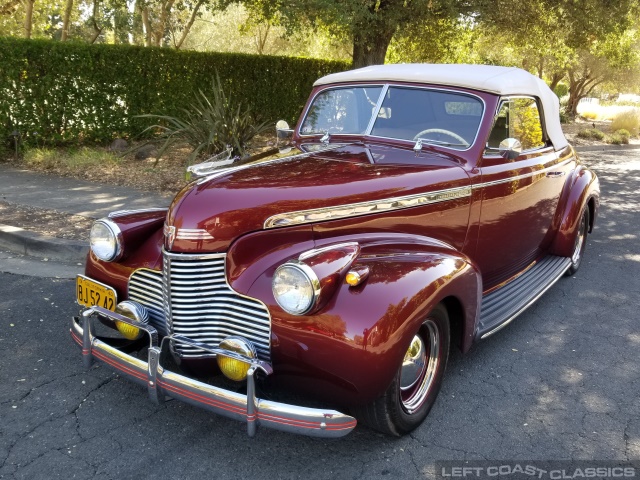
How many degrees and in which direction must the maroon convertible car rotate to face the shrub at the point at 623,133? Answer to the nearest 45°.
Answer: approximately 180°

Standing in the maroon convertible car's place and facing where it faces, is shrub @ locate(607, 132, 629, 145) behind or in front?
behind

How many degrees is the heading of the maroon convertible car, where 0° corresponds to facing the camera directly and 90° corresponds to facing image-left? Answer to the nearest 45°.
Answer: approximately 45°

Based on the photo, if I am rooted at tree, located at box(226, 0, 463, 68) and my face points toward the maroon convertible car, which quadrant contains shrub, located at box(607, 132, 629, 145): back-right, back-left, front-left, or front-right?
back-left

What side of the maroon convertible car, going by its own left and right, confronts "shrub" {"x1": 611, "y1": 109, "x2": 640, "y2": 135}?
back

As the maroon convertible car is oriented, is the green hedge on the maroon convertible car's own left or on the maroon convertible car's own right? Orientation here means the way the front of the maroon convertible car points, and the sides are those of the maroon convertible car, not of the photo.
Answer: on the maroon convertible car's own right

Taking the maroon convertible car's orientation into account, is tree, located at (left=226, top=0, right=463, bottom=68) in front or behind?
behind

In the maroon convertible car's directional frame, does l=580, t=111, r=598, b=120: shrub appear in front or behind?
behind
